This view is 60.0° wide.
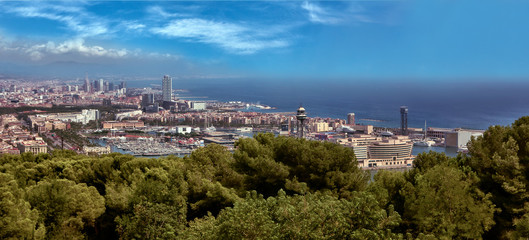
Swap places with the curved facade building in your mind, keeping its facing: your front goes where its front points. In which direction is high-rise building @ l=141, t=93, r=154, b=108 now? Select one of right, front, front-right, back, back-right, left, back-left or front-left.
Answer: back-right

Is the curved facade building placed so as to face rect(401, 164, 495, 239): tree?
yes

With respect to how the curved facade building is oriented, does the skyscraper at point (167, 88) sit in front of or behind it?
behind

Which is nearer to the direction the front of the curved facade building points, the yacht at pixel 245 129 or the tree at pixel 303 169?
the tree

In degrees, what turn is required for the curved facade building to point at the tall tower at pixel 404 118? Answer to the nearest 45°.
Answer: approximately 180°

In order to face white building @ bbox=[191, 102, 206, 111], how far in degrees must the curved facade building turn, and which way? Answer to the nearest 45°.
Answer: approximately 135° to its right

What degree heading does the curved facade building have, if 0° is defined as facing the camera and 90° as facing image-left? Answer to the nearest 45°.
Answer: approximately 0°

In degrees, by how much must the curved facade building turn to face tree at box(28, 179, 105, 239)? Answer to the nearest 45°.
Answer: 0° — it already faces it

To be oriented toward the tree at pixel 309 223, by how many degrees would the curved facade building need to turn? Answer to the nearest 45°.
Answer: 0° — it already faces it

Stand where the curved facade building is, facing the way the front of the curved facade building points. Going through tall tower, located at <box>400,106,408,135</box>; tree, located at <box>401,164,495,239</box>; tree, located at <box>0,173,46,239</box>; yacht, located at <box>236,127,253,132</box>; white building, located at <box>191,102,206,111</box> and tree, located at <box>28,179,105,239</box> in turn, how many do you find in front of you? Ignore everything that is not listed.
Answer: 3

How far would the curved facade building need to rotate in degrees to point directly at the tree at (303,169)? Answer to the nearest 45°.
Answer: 0° — it already faces it
